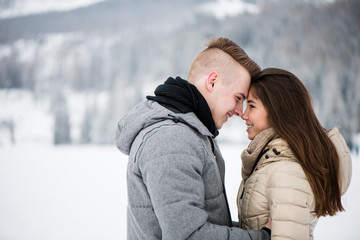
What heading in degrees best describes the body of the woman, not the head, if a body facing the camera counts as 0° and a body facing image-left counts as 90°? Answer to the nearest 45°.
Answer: approximately 90°

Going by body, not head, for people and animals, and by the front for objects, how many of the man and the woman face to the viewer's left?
1

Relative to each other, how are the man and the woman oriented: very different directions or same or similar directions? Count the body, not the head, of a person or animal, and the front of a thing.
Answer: very different directions

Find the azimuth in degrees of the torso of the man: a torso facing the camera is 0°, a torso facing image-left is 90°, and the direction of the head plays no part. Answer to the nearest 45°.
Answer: approximately 270°

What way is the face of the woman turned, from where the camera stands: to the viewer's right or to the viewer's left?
to the viewer's left

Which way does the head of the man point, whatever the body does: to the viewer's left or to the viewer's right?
to the viewer's right
